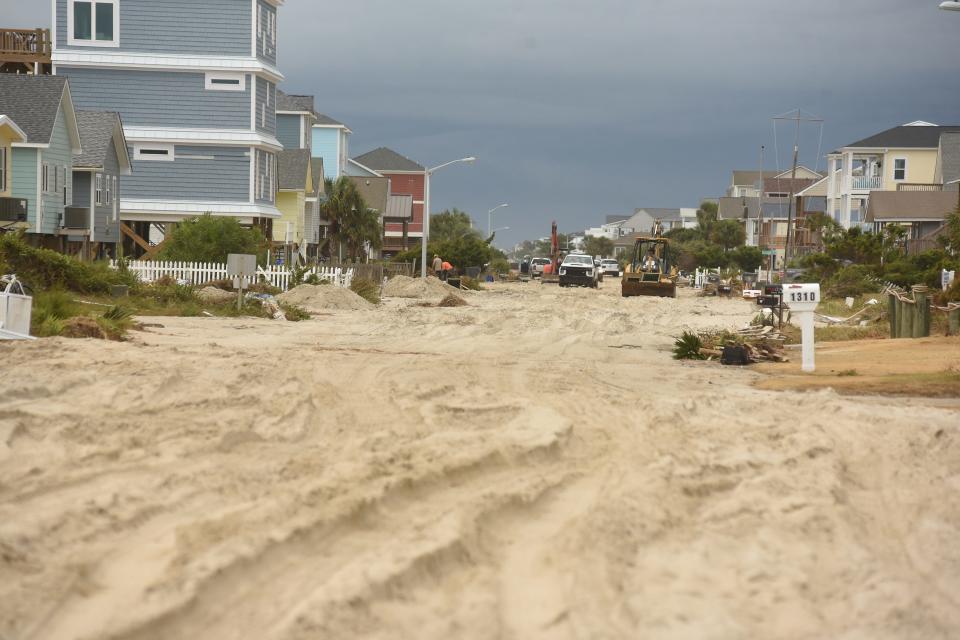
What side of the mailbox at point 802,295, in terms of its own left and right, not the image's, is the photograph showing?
left

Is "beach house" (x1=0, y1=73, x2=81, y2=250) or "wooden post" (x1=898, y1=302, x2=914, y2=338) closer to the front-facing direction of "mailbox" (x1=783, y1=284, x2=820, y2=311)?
the beach house

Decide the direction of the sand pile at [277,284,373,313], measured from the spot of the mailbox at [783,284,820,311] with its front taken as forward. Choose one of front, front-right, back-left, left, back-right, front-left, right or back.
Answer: front-right

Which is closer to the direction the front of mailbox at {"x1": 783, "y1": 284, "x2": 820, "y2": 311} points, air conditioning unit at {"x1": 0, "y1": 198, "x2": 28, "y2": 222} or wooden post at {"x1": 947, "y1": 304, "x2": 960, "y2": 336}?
the air conditioning unit

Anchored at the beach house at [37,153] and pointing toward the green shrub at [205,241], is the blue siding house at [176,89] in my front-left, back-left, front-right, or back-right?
front-left

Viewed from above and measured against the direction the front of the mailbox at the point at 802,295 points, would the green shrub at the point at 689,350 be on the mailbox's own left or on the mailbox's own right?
on the mailbox's own right

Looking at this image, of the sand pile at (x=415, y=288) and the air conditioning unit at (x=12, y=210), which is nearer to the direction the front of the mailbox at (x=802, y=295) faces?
the air conditioning unit

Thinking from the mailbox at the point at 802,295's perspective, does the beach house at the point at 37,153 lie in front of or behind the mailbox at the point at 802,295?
in front
